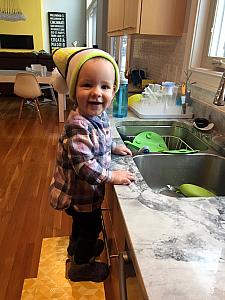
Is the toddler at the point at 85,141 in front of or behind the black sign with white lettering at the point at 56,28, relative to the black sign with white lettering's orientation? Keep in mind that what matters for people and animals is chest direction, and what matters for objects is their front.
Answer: in front

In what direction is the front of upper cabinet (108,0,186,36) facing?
to the viewer's left

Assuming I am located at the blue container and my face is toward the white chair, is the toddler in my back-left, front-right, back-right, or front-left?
back-left

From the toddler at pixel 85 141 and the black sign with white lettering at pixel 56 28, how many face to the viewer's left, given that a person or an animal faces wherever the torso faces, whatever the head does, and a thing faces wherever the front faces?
0

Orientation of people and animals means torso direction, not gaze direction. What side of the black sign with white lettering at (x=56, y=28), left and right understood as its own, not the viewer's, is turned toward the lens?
front

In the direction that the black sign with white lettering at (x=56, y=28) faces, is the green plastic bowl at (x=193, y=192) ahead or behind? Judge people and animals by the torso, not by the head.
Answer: ahead

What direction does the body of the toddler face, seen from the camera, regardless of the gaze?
to the viewer's right

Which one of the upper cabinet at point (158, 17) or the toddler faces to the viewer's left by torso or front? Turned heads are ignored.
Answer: the upper cabinet
